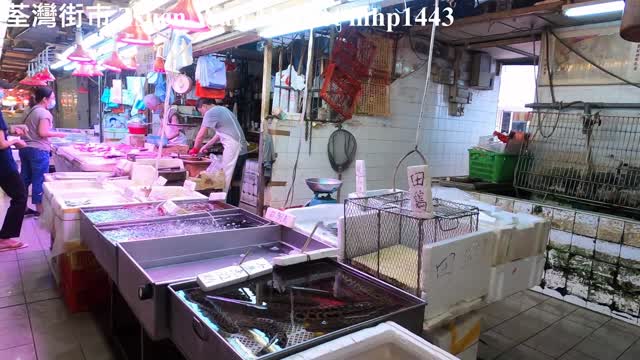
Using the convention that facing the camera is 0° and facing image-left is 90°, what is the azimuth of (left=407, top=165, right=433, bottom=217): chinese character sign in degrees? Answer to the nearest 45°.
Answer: approximately 0°

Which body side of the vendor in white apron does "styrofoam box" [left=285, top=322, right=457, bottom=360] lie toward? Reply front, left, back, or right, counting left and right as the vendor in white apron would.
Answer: left

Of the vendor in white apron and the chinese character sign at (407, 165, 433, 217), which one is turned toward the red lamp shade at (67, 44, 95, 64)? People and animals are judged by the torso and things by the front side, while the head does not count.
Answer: the vendor in white apron

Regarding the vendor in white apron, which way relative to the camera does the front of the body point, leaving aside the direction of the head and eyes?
to the viewer's left

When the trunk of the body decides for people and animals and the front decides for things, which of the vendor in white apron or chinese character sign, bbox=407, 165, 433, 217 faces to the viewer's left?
the vendor in white apron

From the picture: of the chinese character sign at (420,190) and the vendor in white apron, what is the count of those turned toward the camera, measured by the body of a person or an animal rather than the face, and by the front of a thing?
1

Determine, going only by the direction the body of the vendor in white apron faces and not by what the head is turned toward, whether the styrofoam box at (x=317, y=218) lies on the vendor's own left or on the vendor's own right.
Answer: on the vendor's own left

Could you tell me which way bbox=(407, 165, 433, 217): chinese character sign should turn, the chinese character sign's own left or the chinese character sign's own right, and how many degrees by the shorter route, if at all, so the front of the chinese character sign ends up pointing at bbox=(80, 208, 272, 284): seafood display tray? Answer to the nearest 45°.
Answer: approximately 90° to the chinese character sign's own right

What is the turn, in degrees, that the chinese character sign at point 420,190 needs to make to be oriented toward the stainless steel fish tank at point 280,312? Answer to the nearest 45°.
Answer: approximately 45° to its right

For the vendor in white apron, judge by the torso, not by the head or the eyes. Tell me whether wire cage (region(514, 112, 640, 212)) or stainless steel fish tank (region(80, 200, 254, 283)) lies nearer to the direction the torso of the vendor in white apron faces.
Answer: the stainless steel fish tank

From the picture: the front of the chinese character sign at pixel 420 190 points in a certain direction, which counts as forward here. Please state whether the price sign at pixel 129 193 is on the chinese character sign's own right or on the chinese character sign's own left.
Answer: on the chinese character sign's own right

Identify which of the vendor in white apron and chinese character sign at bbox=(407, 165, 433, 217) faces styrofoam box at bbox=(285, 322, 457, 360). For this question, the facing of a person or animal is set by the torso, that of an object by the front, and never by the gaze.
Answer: the chinese character sign
